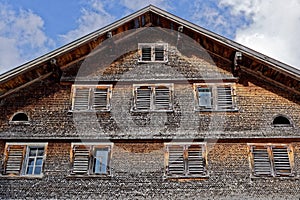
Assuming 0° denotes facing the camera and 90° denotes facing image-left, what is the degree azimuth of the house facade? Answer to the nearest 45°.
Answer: approximately 0°
